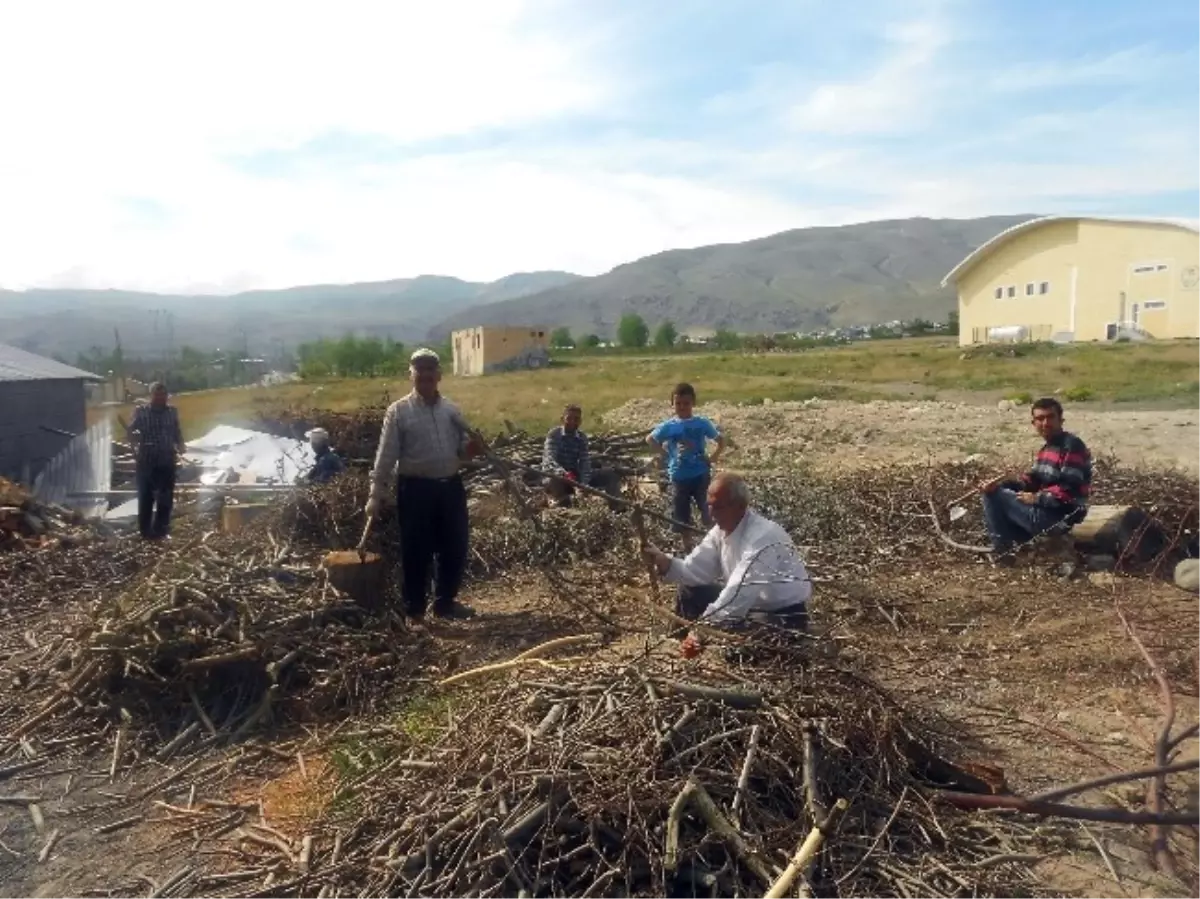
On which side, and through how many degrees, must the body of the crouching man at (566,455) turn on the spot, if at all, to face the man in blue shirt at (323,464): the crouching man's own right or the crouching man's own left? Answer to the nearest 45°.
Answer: approximately 90° to the crouching man's own right

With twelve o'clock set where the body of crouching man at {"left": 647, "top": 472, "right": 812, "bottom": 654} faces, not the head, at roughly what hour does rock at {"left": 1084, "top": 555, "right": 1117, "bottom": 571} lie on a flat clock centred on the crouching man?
The rock is roughly at 6 o'clock from the crouching man.

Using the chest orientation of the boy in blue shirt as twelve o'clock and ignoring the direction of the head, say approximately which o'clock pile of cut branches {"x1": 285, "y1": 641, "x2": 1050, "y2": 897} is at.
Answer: The pile of cut branches is roughly at 12 o'clock from the boy in blue shirt.

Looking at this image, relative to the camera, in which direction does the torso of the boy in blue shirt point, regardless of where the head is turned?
toward the camera

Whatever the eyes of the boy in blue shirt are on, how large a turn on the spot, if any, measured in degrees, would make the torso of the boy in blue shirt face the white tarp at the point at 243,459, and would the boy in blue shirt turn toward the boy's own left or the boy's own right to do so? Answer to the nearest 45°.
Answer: approximately 135° to the boy's own right

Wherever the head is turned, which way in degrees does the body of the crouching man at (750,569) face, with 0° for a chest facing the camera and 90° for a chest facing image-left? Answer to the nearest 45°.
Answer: approximately 45°

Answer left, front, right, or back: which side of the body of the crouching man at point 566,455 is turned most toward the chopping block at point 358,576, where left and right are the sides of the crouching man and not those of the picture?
front

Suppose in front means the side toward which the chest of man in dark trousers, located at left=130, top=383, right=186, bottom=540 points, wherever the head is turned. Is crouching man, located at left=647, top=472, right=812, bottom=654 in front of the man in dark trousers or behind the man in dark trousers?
in front

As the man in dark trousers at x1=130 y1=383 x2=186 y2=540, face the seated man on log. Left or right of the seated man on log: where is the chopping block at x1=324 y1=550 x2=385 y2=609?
right

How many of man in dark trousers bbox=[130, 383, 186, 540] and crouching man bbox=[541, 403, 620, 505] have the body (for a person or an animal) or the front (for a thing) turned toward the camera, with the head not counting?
2

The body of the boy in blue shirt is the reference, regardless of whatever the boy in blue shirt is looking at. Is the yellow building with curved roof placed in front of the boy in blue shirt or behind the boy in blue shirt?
behind

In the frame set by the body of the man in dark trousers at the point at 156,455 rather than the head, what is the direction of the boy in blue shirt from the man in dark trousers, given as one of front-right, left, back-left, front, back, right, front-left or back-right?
front-left

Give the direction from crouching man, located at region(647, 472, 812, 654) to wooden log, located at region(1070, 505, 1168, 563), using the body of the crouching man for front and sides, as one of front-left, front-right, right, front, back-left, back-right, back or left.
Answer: back

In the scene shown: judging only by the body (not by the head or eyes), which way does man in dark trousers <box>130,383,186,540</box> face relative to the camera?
toward the camera

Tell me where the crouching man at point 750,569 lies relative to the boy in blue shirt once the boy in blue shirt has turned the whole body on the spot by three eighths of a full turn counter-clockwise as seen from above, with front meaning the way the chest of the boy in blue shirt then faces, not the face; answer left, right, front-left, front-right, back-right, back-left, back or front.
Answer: back-right

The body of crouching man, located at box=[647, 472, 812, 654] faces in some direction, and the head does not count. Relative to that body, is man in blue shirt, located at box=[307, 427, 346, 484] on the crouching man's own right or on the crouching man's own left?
on the crouching man's own right

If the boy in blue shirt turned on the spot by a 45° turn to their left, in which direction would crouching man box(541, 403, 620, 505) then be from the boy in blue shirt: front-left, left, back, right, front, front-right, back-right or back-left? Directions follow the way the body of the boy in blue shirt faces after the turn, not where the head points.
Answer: back

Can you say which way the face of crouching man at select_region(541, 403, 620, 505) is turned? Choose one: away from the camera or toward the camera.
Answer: toward the camera

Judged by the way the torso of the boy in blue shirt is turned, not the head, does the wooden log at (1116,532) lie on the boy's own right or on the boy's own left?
on the boy's own left
